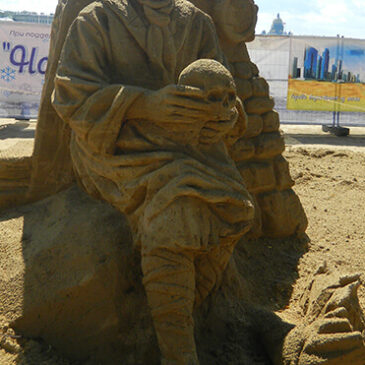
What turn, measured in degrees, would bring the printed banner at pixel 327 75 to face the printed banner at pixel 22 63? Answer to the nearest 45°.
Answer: approximately 90° to its right

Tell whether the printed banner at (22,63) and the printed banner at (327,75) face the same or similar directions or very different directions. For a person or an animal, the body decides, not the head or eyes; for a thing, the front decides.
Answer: same or similar directions

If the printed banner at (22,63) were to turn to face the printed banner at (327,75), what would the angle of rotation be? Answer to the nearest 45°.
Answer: approximately 90° to its left

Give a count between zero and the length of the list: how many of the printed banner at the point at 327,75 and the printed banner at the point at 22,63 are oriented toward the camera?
2

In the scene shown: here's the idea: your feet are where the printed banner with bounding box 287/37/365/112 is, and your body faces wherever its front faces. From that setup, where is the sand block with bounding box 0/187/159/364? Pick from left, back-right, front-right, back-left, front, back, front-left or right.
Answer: front

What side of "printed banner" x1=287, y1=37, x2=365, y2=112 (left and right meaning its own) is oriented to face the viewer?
front

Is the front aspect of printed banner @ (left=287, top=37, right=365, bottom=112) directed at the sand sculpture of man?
yes

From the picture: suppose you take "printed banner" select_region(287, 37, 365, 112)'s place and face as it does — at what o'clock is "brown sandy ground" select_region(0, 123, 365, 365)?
The brown sandy ground is roughly at 12 o'clock from the printed banner.

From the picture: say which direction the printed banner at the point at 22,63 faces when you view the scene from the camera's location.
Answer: facing the viewer

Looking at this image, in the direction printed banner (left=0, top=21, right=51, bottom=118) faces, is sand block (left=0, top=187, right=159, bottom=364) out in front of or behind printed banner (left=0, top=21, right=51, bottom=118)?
in front

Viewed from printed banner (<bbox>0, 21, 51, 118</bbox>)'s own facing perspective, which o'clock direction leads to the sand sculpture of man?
The sand sculpture of man is roughly at 12 o'clock from the printed banner.

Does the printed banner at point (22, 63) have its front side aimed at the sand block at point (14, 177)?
yes

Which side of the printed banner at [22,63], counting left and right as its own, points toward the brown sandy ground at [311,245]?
front
